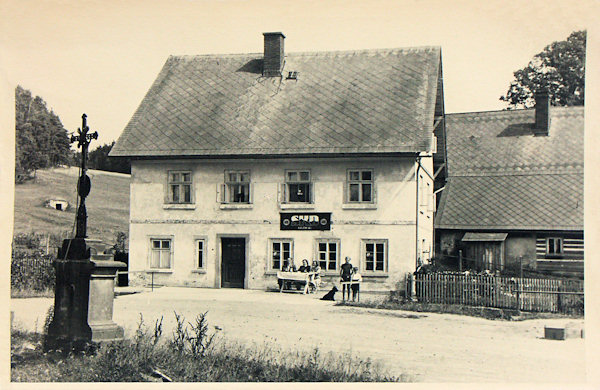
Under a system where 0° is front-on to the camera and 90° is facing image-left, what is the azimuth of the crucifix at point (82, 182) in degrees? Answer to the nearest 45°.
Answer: approximately 315°

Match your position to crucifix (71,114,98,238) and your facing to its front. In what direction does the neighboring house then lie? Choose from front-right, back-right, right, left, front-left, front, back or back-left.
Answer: left

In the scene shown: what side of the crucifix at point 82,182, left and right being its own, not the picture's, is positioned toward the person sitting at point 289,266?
left

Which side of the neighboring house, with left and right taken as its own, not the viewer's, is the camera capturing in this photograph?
front
